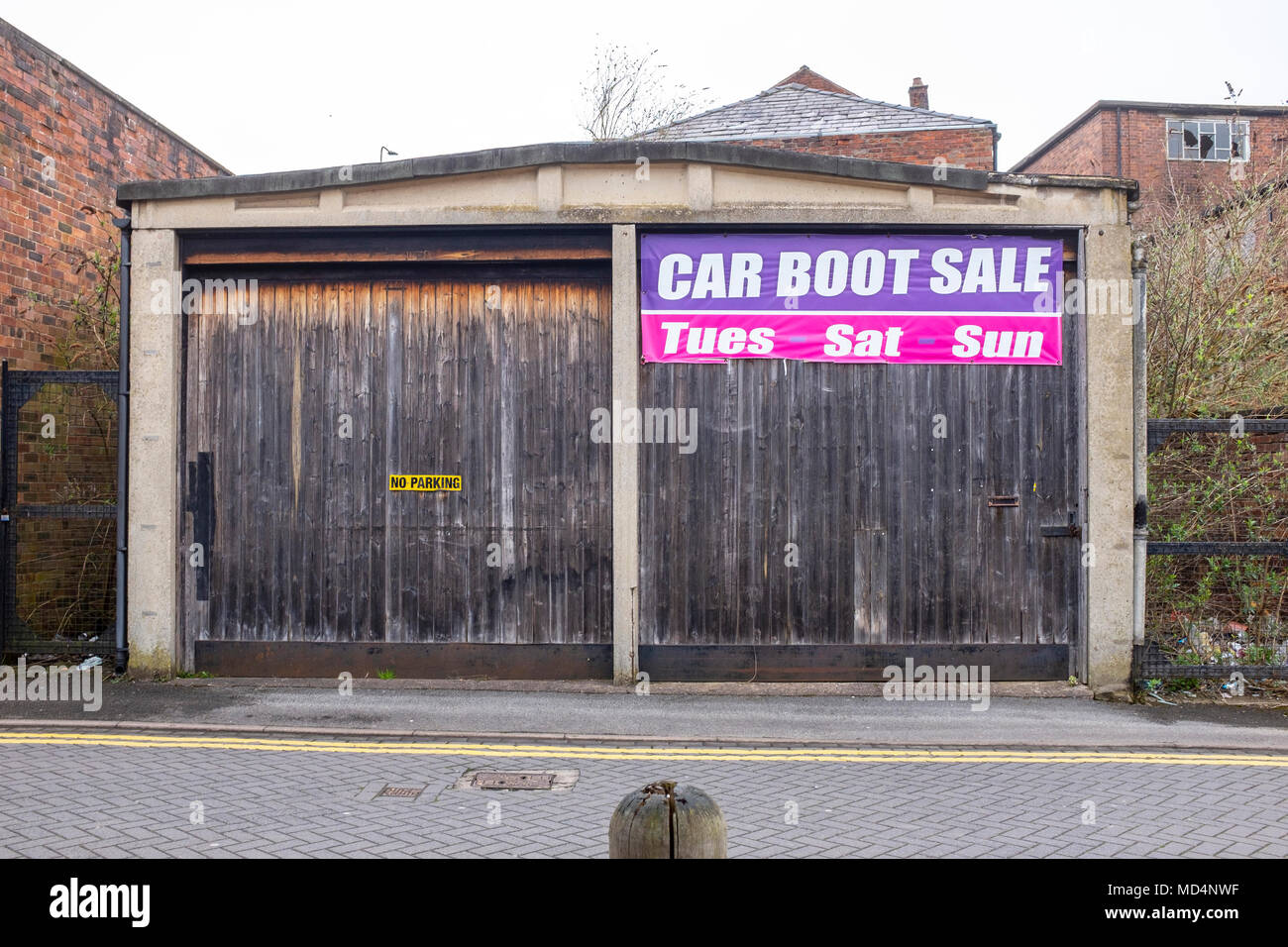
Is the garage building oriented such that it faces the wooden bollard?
yes

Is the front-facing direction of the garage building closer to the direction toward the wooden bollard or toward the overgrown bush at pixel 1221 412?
the wooden bollard

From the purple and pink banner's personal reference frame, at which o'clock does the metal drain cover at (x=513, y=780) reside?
The metal drain cover is roughly at 1 o'clock from the purple and pink banner.

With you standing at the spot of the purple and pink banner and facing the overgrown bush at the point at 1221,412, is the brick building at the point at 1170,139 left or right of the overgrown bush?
left

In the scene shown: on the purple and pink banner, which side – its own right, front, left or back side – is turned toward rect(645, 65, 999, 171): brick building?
back

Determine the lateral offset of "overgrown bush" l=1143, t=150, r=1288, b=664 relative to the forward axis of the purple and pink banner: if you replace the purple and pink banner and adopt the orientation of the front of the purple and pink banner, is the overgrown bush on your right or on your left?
on your left

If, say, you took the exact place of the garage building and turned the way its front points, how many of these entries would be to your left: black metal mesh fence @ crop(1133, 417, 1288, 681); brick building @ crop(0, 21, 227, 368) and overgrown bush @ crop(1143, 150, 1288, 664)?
2

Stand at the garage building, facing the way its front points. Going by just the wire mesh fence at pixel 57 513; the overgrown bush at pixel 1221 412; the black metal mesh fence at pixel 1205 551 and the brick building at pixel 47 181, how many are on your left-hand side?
2

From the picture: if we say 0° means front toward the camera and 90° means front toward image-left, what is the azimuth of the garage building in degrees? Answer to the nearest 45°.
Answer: approximately 0°

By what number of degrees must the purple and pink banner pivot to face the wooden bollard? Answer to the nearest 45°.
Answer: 0° — it already faces it
